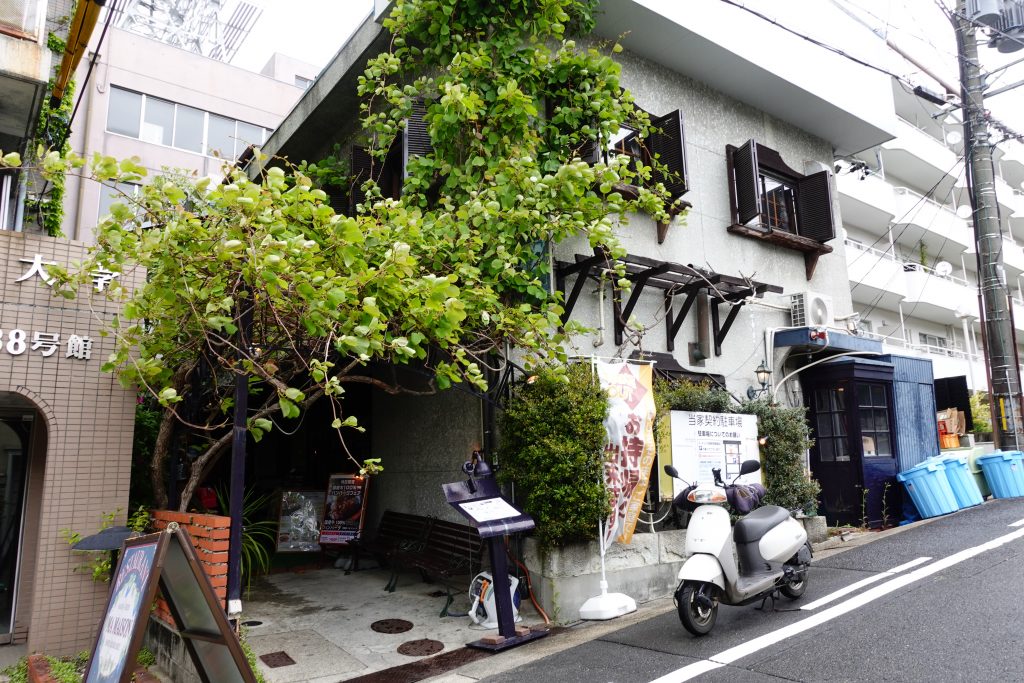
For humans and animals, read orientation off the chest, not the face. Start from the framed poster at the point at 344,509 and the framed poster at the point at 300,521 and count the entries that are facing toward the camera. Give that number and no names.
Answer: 2

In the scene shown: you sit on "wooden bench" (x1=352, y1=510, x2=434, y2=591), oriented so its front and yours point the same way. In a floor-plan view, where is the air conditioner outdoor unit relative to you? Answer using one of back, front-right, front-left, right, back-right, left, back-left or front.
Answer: back-left

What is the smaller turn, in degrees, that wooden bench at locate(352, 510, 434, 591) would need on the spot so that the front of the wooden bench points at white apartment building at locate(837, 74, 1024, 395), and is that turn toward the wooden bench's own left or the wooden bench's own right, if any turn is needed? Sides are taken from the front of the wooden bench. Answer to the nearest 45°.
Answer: approximately 180°

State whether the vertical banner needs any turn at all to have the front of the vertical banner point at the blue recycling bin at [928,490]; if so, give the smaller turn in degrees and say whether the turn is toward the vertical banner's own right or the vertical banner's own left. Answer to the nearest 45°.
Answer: approximately 135° to the vertical banner's own left

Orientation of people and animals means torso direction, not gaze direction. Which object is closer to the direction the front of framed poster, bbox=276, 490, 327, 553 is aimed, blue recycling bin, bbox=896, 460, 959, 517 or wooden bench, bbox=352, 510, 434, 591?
the wooden bench

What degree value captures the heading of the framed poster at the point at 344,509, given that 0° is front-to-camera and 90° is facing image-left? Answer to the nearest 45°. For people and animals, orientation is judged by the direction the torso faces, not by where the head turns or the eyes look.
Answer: approximately 0°

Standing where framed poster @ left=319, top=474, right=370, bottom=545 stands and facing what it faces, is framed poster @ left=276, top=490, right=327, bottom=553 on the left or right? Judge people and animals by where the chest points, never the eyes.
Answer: on its right

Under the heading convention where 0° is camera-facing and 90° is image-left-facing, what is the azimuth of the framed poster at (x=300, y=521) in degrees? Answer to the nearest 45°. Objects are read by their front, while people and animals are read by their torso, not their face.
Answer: approximately 0°

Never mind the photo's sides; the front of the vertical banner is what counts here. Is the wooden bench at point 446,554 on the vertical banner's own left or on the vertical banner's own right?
on the vertical banner's own right

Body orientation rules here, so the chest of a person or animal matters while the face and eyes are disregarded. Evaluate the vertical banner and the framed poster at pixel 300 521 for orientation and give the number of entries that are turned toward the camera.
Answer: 2

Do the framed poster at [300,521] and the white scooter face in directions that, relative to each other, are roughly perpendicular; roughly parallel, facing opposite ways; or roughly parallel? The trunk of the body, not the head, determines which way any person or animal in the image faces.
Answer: roughly perpendicular

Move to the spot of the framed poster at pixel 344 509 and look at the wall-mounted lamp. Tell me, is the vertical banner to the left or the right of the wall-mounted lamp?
right

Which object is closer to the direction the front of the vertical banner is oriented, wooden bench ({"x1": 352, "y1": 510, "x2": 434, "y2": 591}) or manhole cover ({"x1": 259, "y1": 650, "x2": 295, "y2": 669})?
the manhole cover

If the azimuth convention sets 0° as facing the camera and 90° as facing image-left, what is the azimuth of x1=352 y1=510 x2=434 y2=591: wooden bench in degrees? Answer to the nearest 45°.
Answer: approximately 45°
